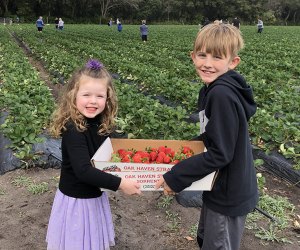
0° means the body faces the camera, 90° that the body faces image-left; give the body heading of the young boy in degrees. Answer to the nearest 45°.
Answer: approximately 90°

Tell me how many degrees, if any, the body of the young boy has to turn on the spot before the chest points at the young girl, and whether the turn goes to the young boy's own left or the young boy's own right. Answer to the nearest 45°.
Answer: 0° — they already face them
